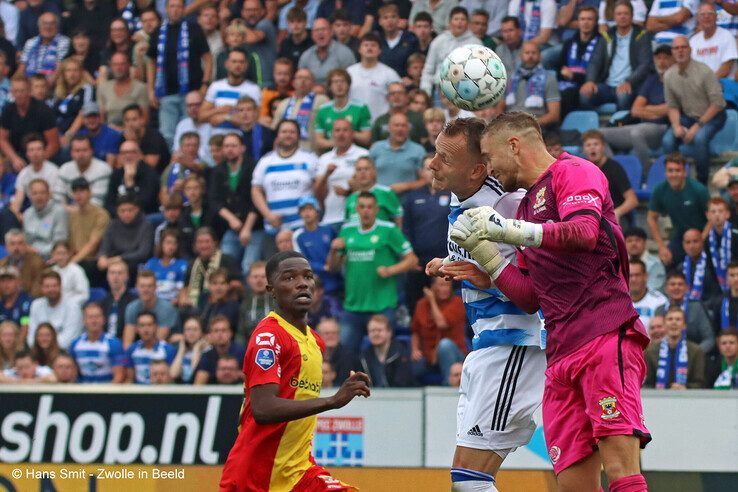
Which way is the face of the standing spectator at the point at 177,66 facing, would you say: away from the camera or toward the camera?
toward the camera

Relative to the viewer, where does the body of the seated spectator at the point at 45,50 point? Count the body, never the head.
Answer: toward the camera

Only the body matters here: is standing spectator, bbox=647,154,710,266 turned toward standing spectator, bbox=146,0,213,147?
no

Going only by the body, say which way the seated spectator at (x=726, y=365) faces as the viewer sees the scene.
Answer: toward the camera

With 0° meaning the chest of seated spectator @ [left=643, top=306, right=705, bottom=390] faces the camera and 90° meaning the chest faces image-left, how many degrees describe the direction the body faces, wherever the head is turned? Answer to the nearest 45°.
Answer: approximately 0°

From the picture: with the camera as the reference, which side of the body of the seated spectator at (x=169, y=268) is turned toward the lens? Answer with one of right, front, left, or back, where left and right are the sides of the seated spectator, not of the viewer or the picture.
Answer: front

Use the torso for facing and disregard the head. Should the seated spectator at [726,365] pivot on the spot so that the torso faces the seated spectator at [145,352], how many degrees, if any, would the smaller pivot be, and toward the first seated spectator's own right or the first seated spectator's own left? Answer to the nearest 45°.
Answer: approximately 90° to the first seated spectator's own right

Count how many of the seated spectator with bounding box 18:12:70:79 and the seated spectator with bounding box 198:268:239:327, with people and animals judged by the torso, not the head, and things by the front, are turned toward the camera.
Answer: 2

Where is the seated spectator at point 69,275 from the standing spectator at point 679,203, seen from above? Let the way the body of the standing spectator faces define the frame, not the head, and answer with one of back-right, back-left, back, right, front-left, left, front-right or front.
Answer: right

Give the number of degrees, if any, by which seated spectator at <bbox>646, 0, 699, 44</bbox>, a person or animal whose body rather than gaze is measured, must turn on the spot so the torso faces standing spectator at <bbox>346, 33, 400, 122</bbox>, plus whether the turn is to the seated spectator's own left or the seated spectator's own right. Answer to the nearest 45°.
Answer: approximately 90° to the seated spectator's own right

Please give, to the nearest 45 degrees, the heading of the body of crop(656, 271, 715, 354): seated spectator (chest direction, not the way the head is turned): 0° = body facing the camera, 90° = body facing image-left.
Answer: approximately 0°

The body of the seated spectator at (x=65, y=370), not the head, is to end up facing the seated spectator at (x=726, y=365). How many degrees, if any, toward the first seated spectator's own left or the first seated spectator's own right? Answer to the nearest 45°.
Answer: approximately 45° to the first seated spectator's own left

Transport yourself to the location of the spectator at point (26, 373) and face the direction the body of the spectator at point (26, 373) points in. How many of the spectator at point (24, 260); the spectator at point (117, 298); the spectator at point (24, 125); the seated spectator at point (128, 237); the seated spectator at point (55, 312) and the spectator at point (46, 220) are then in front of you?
0

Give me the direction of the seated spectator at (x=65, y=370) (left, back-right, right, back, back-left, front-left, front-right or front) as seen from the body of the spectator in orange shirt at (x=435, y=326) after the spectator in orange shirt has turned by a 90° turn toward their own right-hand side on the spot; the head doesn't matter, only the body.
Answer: front

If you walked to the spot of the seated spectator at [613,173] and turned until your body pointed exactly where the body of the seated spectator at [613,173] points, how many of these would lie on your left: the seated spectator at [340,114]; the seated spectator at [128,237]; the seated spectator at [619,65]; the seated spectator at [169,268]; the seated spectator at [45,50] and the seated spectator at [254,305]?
0
